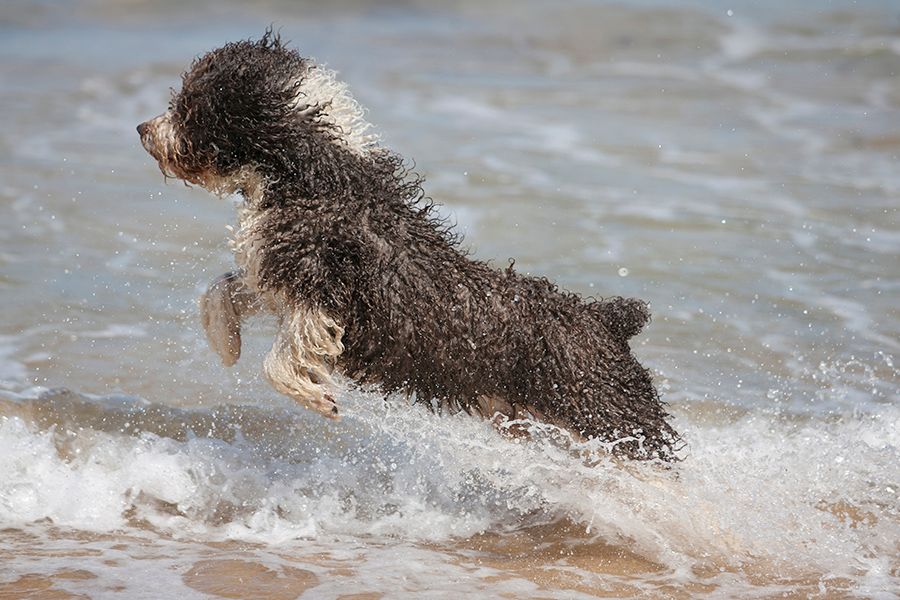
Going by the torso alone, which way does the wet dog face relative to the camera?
to the viewer's left
